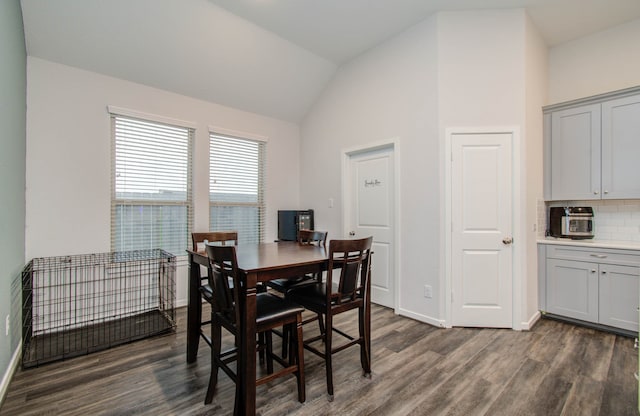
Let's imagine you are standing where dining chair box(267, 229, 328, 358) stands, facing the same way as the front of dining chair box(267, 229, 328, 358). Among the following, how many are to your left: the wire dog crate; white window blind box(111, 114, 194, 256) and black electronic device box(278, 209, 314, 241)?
0

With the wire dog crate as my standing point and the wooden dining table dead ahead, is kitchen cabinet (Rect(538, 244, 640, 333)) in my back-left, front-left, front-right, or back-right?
front-left

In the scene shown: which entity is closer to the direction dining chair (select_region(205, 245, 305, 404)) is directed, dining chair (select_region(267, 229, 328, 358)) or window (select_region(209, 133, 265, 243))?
the dining chair

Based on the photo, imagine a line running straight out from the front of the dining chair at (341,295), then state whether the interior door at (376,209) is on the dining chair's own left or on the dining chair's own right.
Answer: on the dining chair's own right

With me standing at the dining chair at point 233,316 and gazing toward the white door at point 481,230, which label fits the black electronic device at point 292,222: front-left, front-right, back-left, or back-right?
front-left

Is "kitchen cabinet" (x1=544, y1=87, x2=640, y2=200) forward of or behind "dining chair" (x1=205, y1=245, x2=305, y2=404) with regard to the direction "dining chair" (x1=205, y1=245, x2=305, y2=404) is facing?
forward

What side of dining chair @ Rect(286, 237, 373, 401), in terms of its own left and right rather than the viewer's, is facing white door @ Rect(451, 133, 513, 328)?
right

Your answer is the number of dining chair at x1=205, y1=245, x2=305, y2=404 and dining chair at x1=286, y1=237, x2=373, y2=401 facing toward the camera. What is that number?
0

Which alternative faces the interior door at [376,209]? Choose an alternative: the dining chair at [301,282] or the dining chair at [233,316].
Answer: the dining chair at [233,316]

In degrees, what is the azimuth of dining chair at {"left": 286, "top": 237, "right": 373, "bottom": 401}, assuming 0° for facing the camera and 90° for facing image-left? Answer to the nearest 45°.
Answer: approximately 135°

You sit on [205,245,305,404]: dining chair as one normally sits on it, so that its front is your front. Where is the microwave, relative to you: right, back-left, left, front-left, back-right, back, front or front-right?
front-right

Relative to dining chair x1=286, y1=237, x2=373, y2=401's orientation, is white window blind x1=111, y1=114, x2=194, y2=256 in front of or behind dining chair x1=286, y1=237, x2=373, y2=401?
in front

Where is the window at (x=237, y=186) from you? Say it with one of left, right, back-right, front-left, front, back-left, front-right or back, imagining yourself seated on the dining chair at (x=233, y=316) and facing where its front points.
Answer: front-left

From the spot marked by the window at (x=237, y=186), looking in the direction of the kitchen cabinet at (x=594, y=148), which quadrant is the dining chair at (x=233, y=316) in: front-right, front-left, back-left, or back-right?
front-right

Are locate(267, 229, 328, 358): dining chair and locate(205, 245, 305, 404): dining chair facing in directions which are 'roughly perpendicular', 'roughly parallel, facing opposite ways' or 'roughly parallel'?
roughly parallel, facing opposite ways

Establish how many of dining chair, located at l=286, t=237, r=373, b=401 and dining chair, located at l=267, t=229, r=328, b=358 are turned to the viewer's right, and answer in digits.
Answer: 0

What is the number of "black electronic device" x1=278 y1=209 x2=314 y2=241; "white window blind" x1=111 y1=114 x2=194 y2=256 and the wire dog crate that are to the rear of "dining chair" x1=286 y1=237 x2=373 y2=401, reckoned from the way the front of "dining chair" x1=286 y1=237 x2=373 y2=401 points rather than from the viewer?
0

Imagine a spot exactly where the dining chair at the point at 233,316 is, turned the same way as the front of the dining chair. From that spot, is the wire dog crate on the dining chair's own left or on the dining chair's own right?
on the dining chair's own left
